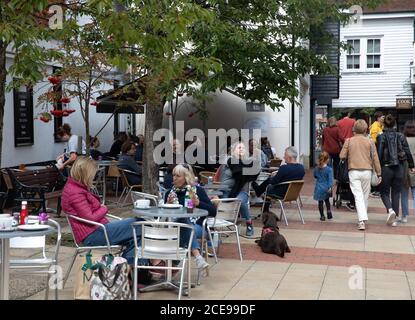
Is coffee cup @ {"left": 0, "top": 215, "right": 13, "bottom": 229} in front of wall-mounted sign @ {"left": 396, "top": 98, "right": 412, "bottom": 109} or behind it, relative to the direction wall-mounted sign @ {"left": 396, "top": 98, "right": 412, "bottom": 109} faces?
in front

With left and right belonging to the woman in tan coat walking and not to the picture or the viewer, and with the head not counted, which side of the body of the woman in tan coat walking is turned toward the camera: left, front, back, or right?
back

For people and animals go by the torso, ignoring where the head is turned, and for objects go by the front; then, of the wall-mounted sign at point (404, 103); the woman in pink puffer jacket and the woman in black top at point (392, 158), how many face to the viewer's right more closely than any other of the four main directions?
1

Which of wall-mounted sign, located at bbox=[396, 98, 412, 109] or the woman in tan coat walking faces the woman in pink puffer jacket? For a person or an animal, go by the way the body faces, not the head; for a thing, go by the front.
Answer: the wall-mounted sign

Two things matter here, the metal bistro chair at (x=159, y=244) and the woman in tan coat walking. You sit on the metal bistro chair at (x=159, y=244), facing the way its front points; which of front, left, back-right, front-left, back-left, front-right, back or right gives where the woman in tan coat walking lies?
front-right

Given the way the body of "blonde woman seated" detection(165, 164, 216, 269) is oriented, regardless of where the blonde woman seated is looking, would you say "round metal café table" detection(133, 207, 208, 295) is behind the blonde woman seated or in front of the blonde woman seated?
in front

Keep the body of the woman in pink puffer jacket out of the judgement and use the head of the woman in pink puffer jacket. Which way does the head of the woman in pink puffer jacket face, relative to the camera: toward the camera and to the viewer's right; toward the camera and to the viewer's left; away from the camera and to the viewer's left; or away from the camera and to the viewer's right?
away from the camera and to the viewer's right

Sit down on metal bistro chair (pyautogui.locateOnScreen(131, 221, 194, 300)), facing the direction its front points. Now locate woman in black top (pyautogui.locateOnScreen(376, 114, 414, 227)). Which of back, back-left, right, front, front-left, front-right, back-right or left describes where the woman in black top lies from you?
front-right

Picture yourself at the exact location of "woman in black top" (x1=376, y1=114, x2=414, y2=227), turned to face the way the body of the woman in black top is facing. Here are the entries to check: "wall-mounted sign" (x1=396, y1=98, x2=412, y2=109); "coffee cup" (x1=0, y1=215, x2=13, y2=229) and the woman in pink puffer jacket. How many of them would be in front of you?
1

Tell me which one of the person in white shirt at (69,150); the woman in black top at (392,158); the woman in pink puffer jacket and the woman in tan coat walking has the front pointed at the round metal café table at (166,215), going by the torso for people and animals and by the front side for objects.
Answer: the woman in pink puffer jacket

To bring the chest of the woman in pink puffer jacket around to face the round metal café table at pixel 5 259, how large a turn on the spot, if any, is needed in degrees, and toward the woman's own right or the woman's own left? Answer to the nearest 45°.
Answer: approximately 135° to the woman's own right

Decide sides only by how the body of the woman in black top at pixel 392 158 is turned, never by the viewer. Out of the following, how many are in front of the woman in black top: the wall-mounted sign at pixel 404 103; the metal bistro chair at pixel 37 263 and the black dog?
1

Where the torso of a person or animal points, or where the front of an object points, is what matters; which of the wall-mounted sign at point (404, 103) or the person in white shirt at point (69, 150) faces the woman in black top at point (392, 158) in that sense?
the wall-mounted sign

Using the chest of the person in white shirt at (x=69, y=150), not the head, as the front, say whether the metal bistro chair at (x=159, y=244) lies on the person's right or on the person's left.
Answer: on the person's left

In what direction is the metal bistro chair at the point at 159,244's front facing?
away from the camera
